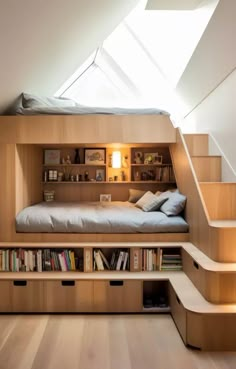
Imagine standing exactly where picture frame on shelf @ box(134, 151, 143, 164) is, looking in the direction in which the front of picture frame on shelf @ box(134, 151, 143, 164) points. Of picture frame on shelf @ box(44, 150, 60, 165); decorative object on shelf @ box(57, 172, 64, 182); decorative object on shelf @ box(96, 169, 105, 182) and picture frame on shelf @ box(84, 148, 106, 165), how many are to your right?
4

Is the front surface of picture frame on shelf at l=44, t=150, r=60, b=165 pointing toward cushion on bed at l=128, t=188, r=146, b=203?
no

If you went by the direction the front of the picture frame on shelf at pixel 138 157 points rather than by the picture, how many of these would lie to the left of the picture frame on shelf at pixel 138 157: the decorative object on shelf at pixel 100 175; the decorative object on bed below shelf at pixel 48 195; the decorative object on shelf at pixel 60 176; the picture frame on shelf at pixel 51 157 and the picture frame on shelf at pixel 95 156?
0

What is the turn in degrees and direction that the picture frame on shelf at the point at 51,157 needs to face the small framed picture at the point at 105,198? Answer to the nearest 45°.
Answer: approximately 90° to its left

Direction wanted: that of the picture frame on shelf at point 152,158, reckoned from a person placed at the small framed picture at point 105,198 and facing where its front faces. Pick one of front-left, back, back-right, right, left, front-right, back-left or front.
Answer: left

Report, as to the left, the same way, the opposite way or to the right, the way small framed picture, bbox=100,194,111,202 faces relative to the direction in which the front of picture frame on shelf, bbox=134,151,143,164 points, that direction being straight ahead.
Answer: the same way

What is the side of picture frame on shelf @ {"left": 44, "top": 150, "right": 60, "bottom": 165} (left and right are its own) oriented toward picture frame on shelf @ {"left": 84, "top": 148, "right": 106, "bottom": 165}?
left

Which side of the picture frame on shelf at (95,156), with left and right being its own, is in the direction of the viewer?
front

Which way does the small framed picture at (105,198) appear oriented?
toward the camera

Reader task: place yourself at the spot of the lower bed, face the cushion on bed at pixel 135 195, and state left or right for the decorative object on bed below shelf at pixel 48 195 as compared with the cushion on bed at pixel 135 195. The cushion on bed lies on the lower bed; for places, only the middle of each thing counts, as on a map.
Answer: left

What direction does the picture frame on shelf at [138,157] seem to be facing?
toward the camera

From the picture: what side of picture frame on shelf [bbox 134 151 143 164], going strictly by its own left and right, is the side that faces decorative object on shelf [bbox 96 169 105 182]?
right
